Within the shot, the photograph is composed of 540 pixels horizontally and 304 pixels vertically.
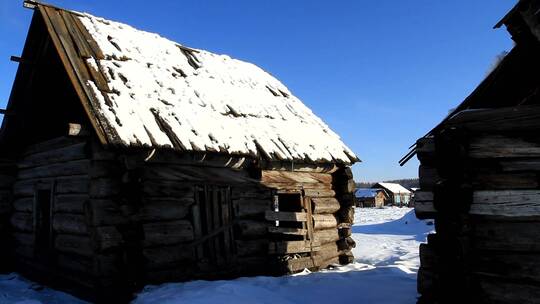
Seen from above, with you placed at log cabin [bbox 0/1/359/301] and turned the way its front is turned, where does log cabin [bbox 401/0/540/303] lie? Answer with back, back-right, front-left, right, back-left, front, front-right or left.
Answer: front

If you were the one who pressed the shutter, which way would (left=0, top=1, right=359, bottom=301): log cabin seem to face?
facing the viewer and to the right of the viewer
